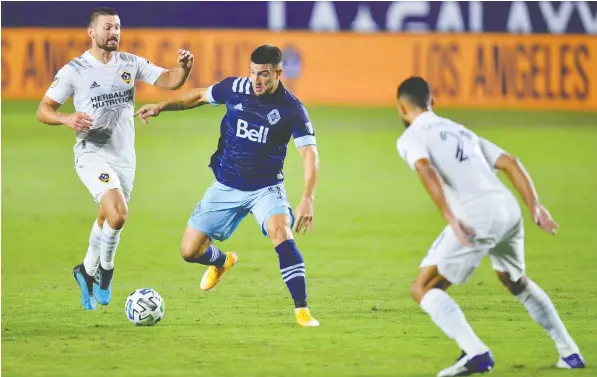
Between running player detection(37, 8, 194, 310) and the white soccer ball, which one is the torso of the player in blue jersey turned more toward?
the white soccer ball

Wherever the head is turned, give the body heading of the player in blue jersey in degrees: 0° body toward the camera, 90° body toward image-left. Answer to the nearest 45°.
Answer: approximately 0°

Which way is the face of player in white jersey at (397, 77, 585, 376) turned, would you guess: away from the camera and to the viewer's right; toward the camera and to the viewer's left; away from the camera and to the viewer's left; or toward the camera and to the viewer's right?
away from the camera and to the viewer's left

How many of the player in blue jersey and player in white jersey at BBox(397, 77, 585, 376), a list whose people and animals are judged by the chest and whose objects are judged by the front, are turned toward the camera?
1

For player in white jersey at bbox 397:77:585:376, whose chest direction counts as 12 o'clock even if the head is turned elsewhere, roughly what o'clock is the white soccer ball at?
The white soccer ball is roughly at 11 o'clock from the player in white jersey.

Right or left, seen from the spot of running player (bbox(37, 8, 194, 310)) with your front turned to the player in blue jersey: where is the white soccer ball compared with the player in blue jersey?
right

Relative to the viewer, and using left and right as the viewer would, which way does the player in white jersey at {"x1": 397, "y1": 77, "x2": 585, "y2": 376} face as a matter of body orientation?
facing away from the viewer and to the left of the viewer

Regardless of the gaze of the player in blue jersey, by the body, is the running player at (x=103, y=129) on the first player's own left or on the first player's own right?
on the first player's own right
